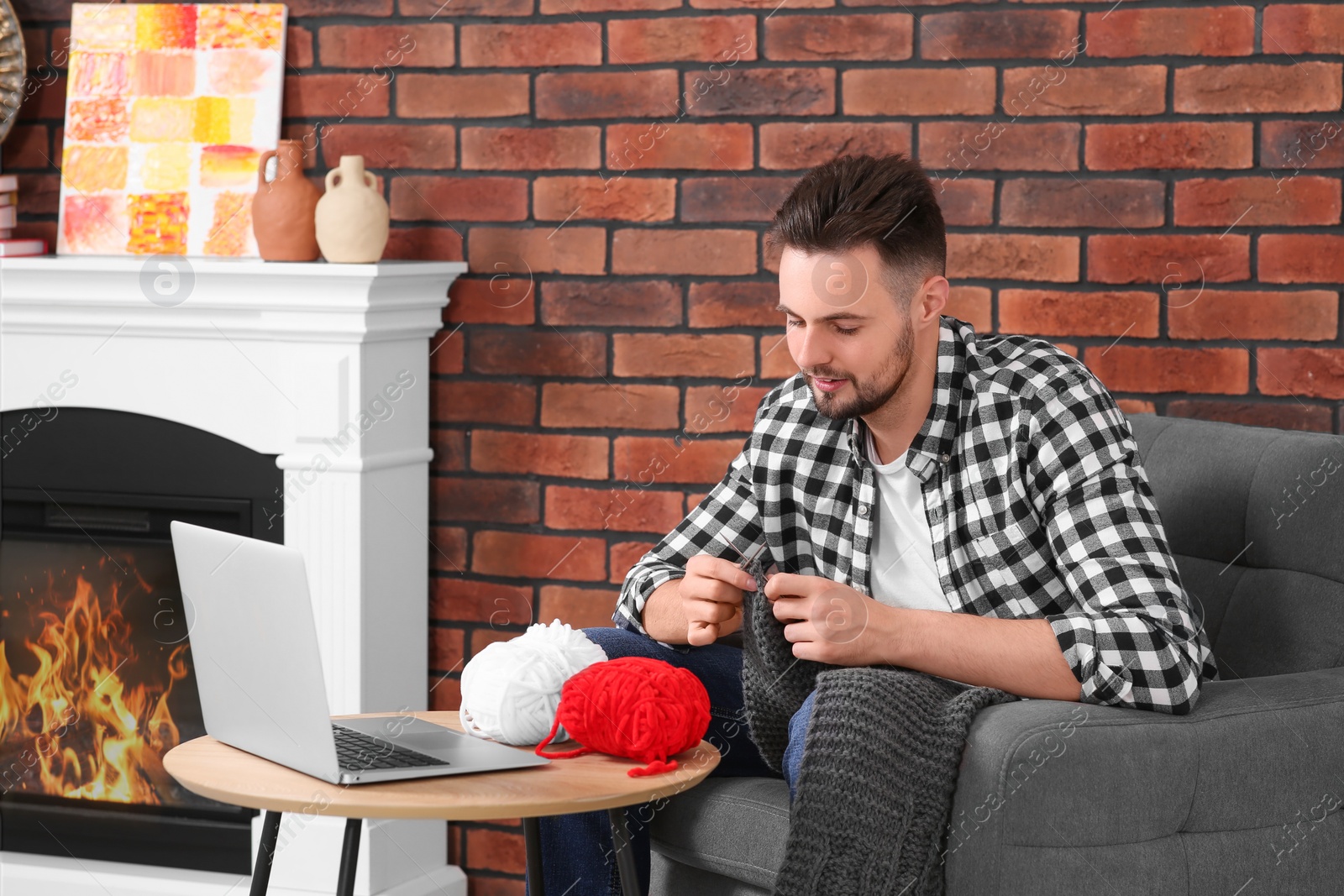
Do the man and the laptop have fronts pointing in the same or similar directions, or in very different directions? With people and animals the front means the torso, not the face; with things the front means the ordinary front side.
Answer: very different directions

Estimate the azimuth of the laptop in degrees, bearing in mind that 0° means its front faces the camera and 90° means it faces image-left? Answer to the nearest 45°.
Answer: approximately 225°

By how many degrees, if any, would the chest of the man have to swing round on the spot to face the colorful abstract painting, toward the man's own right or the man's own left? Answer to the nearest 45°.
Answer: approximately 90° to the man's own right

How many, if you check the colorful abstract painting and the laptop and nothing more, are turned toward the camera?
1

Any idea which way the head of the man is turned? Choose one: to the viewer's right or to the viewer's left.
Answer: to the viewer's left

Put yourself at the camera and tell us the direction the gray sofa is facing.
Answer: facing the viewer and to the left of the viewer

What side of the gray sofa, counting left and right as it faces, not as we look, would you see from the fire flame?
right

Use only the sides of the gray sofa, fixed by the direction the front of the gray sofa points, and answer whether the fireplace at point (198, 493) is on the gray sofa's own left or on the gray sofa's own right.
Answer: on the gray sofa's own right
